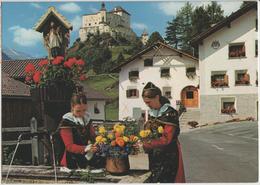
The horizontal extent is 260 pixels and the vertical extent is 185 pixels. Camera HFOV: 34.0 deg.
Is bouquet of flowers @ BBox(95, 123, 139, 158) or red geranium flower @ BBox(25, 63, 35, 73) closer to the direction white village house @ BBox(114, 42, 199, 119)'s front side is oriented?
the bouquet of flowers

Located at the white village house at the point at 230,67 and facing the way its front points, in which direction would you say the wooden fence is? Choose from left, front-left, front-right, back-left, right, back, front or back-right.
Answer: front

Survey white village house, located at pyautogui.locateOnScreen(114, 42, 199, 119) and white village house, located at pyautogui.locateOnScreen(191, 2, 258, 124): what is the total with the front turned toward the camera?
2

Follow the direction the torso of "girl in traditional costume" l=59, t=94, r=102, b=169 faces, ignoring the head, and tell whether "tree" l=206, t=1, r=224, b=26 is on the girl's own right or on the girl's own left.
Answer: on the girl's own left

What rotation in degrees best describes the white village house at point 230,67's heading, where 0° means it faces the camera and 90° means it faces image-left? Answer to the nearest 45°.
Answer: approximately 0°

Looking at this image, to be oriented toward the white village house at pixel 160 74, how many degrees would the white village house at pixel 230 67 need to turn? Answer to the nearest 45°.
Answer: approximately 90° to its right

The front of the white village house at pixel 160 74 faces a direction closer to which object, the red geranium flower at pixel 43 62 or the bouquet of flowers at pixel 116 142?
the bouquet of flowers
